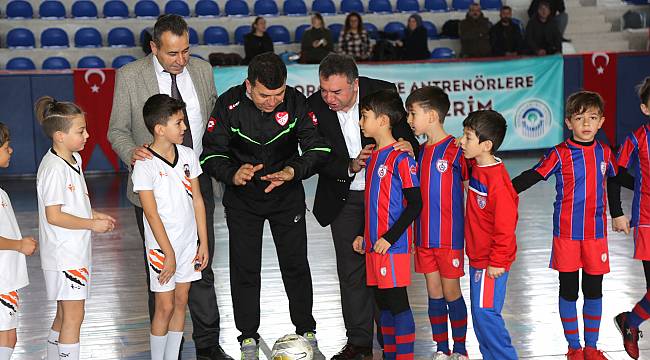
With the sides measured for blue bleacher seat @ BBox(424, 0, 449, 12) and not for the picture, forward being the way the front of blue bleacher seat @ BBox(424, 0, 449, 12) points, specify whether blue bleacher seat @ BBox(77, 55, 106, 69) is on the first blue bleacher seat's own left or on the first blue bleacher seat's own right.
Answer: on the first blue bleacher seat's own right

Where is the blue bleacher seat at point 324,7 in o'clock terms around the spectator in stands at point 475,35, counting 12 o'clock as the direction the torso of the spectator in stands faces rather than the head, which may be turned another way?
The blue bleacher seat is roughly at 4 o'clock from the spectator in stands.

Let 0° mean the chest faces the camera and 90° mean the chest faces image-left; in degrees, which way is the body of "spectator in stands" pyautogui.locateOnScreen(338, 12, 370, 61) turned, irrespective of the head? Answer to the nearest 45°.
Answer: approximately 0°

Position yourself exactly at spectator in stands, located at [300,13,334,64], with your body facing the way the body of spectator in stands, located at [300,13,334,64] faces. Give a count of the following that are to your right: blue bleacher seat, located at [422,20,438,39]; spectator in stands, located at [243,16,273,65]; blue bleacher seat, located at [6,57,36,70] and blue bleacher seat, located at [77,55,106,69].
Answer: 3

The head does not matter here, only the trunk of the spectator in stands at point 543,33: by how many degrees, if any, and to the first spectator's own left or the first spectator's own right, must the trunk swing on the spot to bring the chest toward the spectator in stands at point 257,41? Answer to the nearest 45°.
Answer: approximately 45° to the first spectator's own right

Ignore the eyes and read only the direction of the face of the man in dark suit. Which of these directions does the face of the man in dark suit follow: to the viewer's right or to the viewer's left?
to the viewer's left

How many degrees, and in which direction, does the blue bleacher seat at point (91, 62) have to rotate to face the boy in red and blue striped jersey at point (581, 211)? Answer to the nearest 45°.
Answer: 0° — it already faces them

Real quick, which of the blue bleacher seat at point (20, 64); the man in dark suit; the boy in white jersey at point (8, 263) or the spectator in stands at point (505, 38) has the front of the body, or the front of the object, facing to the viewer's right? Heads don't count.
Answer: the boy in white jersey

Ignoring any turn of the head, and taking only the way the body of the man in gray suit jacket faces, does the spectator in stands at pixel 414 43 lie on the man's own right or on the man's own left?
on the man's own left
